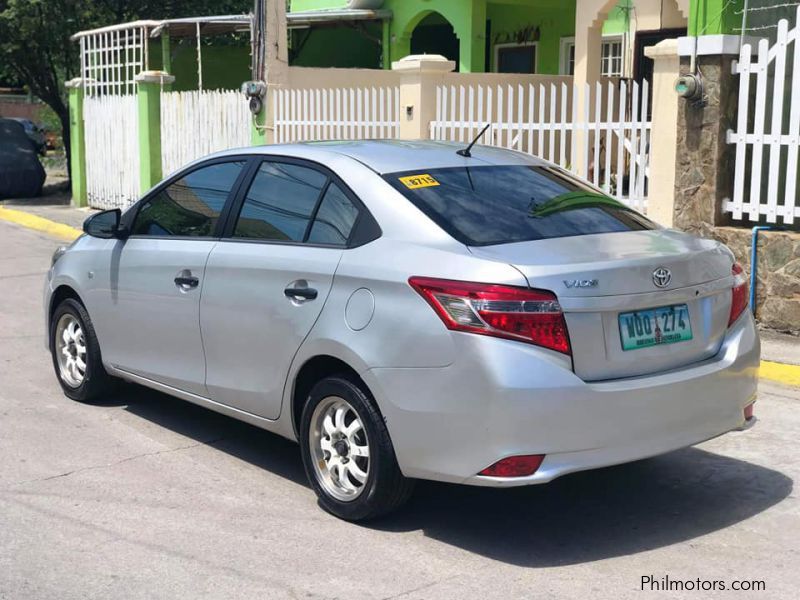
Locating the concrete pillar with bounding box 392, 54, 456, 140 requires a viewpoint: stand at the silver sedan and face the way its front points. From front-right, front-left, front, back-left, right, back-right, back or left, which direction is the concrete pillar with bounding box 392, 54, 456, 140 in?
front-right

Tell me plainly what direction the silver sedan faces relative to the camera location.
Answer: facing away from the viewer and to the left of the viewer

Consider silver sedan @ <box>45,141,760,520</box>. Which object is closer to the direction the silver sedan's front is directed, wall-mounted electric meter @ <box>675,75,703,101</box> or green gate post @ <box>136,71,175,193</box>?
the green gate post

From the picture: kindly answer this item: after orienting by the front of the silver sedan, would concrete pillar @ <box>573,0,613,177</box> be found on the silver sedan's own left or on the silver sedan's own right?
on the silver sedan's own right

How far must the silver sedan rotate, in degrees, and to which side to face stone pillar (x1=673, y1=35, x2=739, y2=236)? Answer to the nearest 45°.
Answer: approximately 90° to its right

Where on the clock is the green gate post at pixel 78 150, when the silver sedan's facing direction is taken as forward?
The green gate post is roughly at 1 o'clock from the silver sedan.

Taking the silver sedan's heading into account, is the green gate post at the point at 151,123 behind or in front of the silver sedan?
in front

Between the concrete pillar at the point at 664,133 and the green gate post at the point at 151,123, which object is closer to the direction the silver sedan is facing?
the green gate post

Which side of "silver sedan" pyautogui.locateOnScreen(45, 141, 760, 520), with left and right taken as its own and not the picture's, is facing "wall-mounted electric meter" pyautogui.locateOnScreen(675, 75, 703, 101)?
right

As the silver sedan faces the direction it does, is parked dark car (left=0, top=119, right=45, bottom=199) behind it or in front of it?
in front
